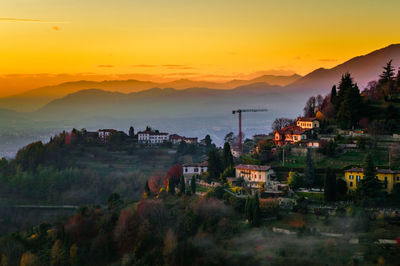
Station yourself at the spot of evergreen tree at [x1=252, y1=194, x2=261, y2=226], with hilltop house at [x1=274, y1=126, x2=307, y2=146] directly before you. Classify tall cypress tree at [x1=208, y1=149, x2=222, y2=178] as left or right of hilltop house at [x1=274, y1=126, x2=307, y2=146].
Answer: left

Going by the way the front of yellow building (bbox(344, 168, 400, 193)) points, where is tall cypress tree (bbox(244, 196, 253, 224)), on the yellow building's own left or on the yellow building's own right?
on the yellow building's own right

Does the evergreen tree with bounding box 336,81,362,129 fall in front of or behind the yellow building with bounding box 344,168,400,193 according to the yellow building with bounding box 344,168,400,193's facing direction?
behind

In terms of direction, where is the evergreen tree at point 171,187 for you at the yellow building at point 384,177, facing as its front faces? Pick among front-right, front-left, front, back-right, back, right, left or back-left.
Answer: right

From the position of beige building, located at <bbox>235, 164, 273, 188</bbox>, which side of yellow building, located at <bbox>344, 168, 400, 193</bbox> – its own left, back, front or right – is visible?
right

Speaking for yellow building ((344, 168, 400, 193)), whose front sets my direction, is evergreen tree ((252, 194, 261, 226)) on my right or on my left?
on my right

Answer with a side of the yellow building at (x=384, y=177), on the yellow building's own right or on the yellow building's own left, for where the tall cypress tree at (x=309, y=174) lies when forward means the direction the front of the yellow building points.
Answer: on the yellow building's own right

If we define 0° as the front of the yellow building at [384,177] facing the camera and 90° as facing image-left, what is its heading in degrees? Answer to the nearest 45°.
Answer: approximately 0°

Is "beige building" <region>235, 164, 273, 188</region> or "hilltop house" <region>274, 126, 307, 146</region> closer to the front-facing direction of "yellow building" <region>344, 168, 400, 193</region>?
the beige building

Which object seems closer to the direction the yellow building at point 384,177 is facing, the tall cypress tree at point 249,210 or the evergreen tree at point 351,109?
the tall cypress tree

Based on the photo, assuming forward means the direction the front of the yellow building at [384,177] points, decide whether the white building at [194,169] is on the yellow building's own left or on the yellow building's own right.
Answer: on the yellow building's own right
